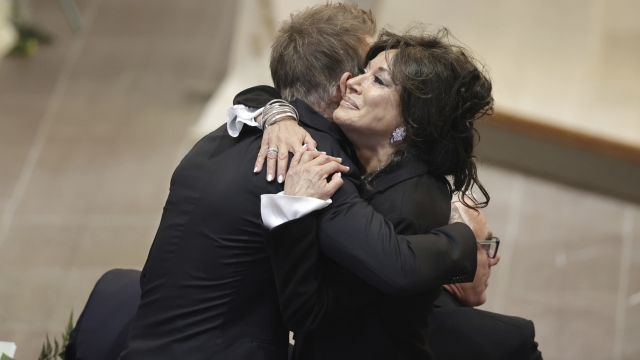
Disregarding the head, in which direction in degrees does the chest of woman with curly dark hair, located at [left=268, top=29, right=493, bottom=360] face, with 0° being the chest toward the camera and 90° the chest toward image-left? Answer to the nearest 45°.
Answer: approximately 90°

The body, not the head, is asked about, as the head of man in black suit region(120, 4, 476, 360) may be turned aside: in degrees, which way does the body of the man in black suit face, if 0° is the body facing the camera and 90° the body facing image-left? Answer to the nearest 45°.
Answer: approximately 225°

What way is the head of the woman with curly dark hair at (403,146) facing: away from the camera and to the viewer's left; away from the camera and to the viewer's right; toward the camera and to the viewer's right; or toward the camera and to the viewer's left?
toward the camera and to the viewer's left

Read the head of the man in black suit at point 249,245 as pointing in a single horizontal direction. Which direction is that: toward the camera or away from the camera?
away from the camera
